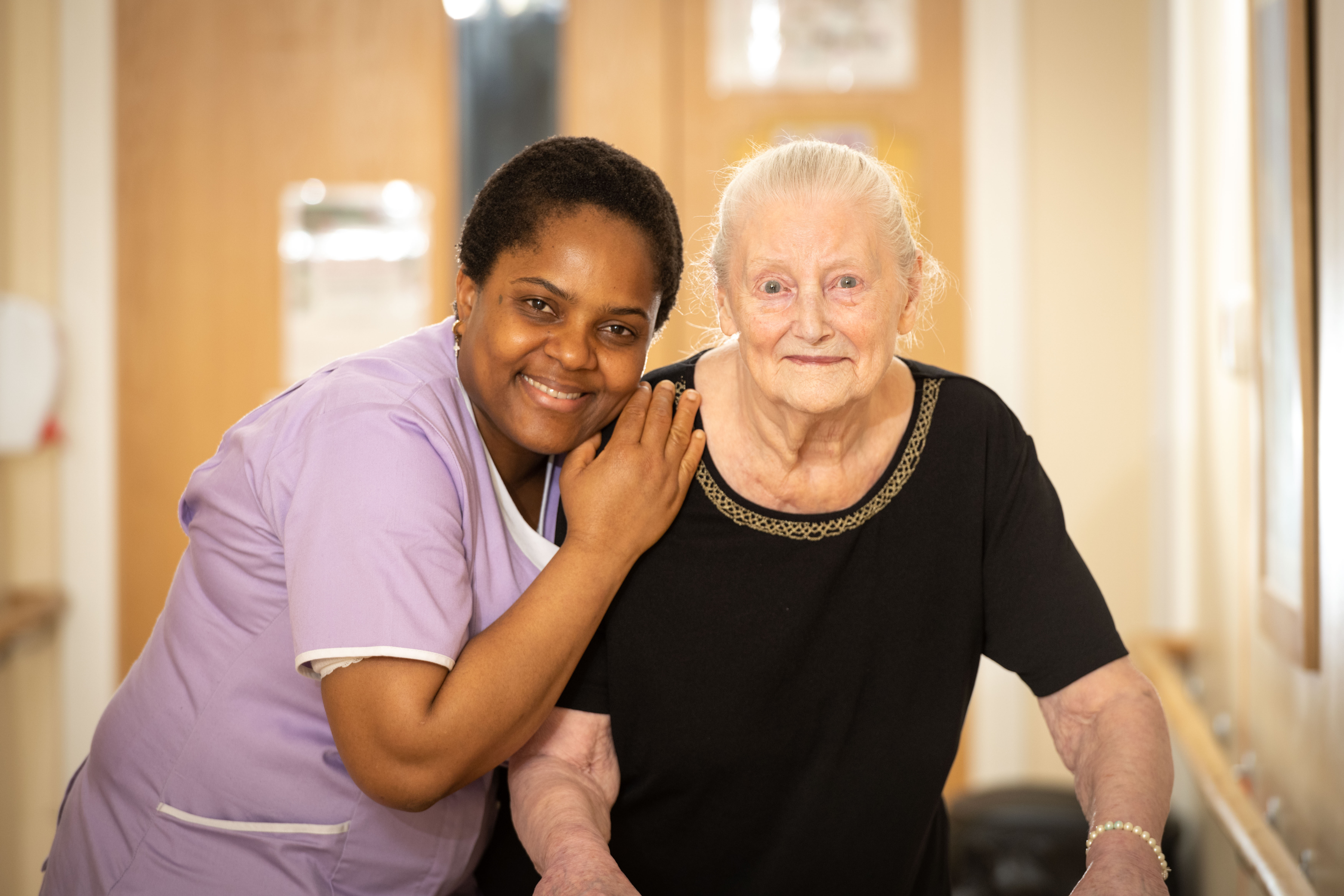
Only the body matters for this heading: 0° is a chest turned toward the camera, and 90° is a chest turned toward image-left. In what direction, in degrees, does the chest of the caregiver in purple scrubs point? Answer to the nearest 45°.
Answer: approximately 315°

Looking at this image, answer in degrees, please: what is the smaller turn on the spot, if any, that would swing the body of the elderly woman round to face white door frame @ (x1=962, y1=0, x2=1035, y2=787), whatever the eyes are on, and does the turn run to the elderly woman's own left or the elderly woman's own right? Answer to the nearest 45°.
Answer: approximately 180°

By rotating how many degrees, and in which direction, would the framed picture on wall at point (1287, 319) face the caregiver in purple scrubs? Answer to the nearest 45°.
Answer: approximately 45° to its left

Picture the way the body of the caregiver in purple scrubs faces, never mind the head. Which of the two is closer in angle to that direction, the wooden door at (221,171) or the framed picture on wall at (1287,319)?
the framed picture on wall

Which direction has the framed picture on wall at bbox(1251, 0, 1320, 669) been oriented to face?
to the viewer's left

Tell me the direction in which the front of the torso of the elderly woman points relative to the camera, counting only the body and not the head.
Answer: toward the camera
